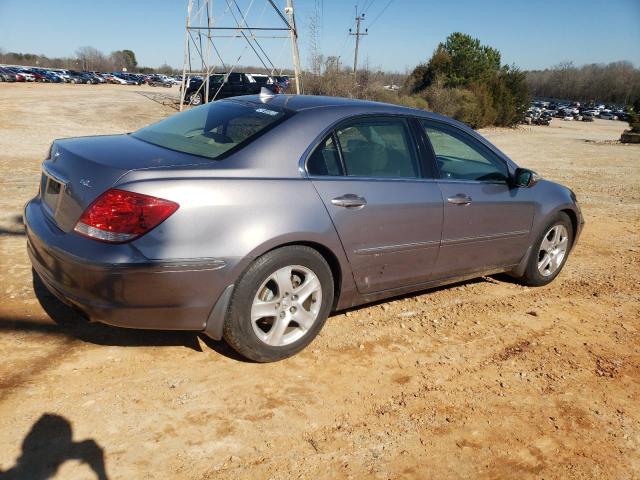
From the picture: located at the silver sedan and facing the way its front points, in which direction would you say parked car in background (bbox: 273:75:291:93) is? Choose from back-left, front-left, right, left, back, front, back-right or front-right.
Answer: front-left

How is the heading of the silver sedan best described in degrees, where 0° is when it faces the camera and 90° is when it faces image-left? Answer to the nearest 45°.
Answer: approximately 225°

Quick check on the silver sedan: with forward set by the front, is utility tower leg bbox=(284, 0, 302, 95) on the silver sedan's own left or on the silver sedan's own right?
on the silver sedan's own left

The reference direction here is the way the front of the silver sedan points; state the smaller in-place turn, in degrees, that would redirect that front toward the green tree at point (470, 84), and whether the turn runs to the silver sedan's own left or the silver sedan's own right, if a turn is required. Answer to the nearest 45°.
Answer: approximately 45° to the silver sedan's own left
